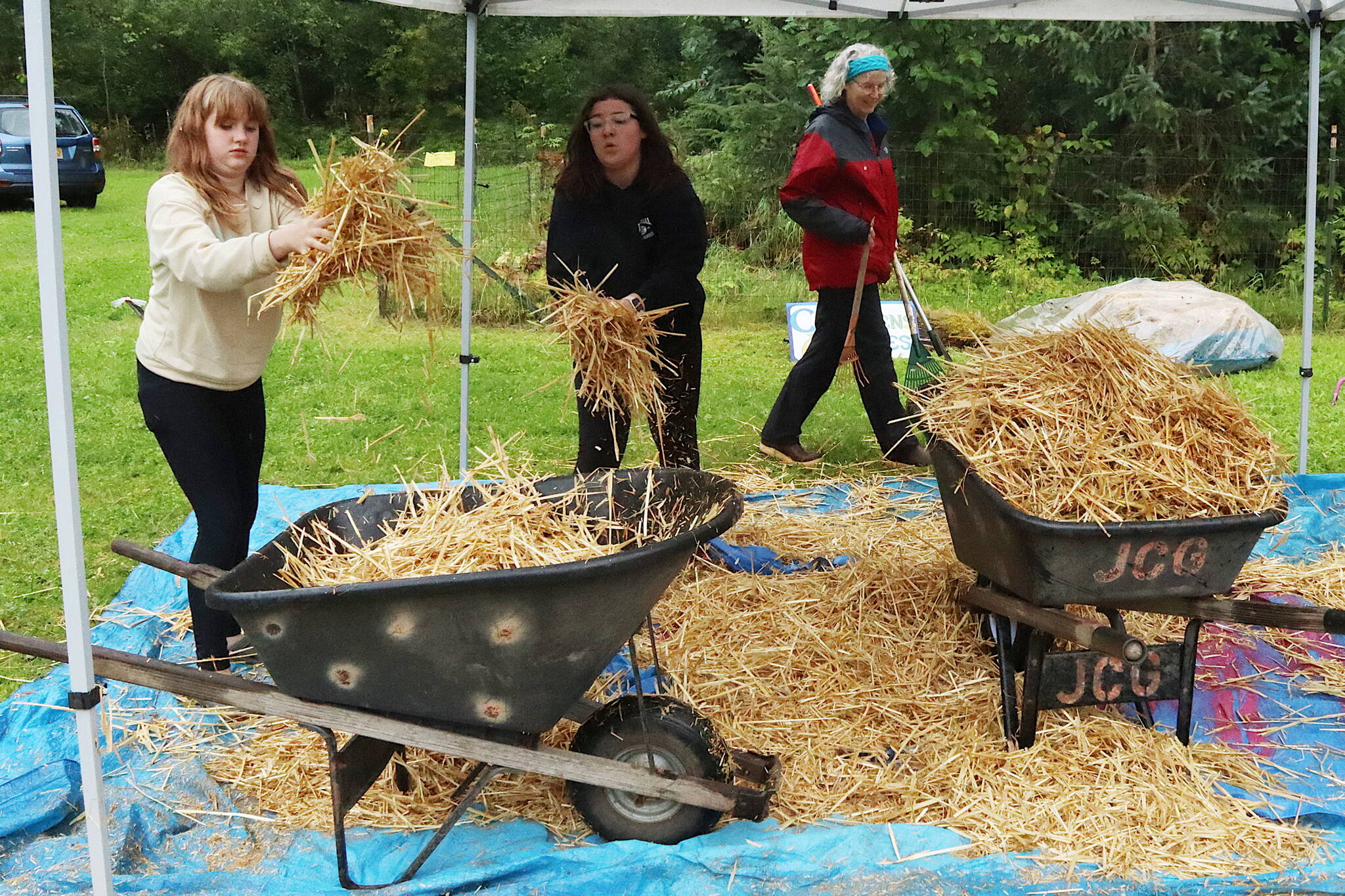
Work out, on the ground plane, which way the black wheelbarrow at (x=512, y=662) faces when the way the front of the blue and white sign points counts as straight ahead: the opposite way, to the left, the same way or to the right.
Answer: to the left

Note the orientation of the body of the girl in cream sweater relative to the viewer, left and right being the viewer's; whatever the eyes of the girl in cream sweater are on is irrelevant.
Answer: facing the viewer and to the right of the viewer

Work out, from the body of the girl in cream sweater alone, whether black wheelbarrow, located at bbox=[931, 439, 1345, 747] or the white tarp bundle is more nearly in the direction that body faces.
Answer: the black wheelbarrow

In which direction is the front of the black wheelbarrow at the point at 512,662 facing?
to the viewer's right

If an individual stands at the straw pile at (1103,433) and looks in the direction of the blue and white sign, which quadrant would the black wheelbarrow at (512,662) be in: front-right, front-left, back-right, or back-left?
back-left

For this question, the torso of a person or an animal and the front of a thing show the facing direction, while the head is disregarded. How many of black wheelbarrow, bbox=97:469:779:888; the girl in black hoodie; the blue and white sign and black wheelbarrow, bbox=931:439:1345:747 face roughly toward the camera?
2

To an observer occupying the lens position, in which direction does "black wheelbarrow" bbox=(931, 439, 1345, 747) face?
facing away from the viewer and to the left of the viewer

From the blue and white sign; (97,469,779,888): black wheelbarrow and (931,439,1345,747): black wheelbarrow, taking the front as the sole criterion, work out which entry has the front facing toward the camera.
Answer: the blue and white sign

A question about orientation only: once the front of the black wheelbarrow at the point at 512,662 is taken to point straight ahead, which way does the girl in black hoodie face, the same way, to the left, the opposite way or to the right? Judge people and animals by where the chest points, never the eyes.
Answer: to the right

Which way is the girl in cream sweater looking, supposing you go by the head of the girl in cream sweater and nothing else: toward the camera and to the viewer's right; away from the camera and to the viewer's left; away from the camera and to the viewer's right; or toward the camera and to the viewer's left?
toward the camera and to the viewer's right

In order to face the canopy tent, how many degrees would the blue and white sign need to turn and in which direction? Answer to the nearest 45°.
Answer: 0° — it already faces it

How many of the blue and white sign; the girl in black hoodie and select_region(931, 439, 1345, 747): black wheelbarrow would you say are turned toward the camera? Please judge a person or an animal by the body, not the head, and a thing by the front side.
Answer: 2
